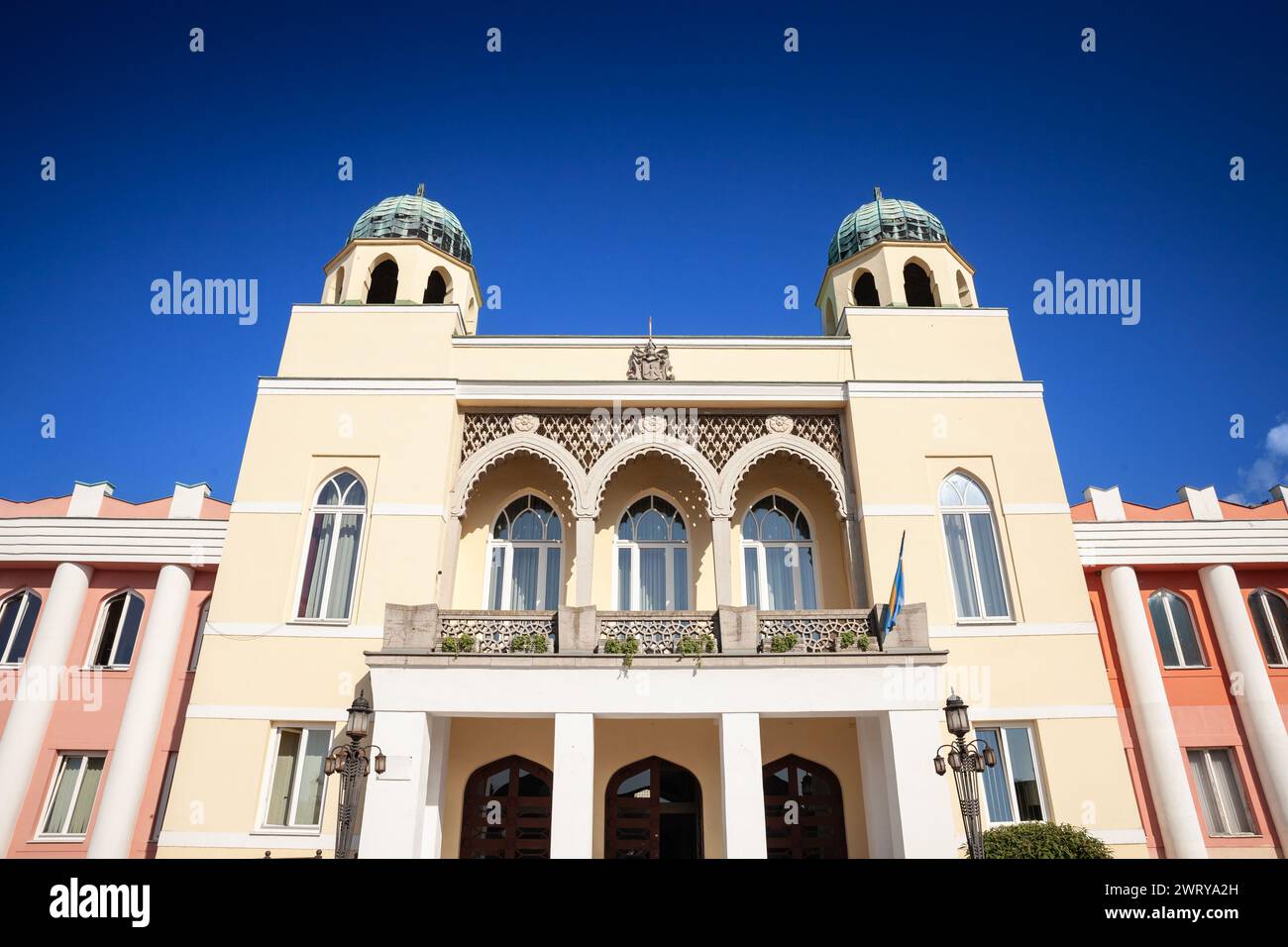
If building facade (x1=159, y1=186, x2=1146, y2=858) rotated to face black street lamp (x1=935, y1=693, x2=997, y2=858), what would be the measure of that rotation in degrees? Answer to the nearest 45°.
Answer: approximately 45° to its left

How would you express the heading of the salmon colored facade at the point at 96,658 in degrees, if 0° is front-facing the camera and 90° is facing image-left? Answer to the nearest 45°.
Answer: approximately 0°

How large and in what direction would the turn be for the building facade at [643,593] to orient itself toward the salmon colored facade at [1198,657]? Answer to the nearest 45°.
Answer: approximately 90° to its left

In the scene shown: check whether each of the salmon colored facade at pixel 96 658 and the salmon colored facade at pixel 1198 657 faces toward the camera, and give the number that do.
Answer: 2

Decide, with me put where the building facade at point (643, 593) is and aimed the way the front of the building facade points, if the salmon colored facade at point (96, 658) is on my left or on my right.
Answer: on my right

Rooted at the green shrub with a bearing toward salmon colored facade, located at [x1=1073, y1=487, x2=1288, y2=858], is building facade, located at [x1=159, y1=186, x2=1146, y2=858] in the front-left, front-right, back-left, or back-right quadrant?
back-left

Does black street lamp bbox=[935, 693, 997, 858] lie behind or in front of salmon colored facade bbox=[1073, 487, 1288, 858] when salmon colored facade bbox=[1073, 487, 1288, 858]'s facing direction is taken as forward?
in front

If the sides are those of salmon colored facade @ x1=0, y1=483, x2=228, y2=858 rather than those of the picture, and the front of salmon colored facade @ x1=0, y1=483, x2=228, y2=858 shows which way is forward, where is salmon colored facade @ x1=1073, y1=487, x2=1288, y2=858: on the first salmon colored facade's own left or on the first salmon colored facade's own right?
on the first salmon colored facade's own left

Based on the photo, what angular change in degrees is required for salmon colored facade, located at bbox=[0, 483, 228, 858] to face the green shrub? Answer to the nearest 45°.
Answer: approximately 45° to its left

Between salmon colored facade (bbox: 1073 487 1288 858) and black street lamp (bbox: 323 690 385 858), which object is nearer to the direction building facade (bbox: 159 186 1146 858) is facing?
the black street lamp
